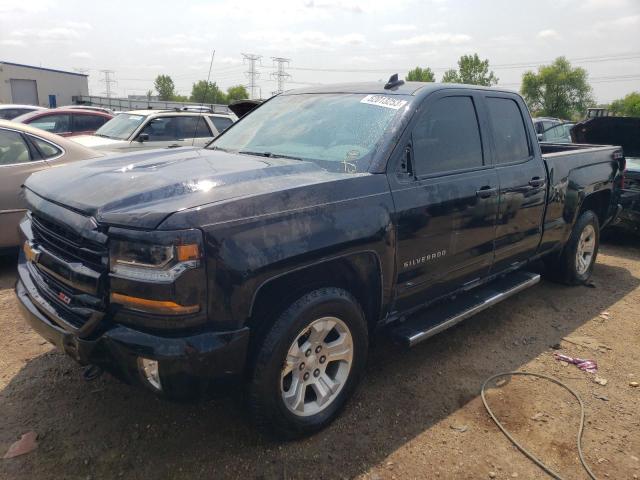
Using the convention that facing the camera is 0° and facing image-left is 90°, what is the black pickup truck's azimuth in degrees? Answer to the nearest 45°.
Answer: approximately 45°

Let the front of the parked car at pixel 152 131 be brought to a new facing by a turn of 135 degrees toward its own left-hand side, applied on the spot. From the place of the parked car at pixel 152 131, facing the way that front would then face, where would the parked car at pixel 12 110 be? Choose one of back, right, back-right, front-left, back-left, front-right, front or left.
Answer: back-left

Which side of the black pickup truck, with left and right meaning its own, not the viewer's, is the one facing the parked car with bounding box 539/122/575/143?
back

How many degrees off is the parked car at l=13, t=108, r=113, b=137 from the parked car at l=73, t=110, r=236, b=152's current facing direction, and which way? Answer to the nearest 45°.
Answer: approximately 90° to its right

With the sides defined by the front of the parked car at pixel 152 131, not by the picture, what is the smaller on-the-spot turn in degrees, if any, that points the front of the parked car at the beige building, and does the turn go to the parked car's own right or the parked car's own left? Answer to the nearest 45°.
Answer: approximately 135° to the parked car's own right
